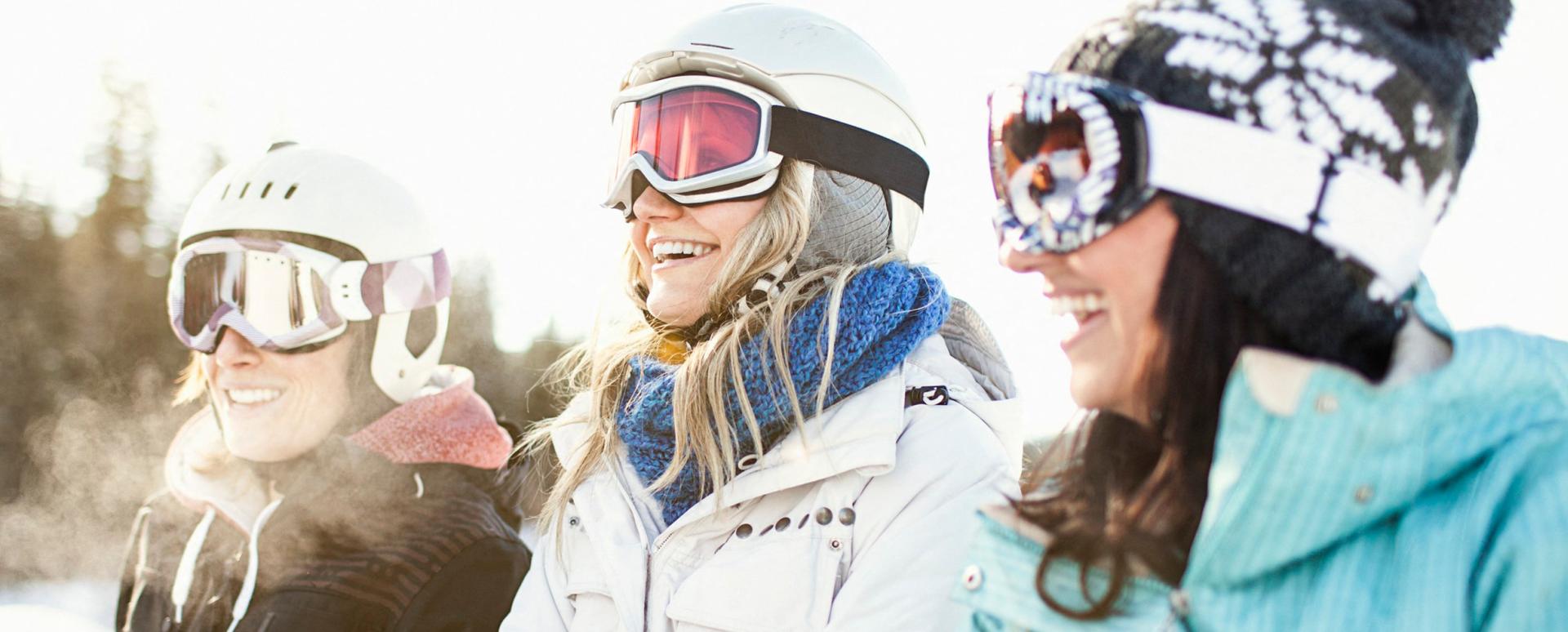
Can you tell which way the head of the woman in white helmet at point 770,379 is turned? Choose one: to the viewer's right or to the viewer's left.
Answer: to the viewer's left

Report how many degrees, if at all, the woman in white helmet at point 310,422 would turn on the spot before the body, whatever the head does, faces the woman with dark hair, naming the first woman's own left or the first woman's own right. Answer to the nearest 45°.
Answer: approximately 90° to the first woman's own left

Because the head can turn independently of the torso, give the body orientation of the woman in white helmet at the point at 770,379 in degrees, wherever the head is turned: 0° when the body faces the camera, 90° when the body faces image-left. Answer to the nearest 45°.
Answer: approximately 45°

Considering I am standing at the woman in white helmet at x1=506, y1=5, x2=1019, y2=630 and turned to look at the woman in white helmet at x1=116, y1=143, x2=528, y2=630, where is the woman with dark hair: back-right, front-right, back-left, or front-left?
back-left

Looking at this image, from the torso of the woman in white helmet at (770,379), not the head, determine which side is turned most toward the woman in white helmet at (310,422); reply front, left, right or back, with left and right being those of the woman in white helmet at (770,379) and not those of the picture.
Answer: right

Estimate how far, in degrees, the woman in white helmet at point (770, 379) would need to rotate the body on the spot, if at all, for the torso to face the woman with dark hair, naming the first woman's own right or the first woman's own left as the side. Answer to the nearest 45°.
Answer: approximately 90° to the first woman's own left

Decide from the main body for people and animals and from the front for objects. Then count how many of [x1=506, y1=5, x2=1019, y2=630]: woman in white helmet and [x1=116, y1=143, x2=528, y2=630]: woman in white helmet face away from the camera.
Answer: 0

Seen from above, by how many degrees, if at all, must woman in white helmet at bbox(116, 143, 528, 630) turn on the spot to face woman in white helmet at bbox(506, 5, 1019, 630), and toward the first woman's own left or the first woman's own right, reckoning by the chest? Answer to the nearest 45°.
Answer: approximately 90° to the first woman's own left

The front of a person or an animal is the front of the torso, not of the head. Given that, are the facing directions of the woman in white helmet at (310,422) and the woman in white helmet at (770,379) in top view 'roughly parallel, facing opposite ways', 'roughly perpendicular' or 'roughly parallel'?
roughly parallel

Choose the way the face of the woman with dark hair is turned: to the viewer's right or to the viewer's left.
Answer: to the viewer's left
